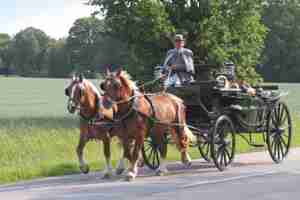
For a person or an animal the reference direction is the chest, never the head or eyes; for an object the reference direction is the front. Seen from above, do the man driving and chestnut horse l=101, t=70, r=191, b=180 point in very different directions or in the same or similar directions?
same or similar directions

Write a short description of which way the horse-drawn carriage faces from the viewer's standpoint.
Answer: facing the viewer and to the left of the viewer

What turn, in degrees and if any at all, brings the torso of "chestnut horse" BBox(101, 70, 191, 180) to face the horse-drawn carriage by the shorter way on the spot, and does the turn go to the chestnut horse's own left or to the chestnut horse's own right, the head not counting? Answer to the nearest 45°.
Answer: approximately 180°

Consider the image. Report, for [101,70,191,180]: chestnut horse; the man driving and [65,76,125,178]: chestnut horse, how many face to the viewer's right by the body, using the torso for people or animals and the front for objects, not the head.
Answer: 0

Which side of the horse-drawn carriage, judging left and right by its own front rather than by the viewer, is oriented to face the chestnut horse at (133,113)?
front

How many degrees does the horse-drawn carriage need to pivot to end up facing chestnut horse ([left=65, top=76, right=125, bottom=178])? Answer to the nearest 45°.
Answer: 0° — it already faces it

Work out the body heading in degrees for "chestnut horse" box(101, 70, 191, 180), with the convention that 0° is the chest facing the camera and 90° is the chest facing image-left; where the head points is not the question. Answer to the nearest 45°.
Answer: approximately 45°

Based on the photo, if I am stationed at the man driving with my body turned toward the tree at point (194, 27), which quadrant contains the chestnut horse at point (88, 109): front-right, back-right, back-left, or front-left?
back-left

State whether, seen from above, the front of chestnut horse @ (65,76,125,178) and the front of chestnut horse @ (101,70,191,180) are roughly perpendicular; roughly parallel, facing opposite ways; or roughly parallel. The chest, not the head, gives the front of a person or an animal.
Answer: roughly parallel

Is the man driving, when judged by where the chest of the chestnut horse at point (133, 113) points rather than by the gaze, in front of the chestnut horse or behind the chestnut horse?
behind

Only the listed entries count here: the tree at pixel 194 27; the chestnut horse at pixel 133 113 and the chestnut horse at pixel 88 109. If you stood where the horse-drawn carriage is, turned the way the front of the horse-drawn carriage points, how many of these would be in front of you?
2

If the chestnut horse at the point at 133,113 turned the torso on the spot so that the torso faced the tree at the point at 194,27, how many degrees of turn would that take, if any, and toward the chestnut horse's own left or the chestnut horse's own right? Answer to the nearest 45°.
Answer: approximately 135° to the chestnut horse's own right

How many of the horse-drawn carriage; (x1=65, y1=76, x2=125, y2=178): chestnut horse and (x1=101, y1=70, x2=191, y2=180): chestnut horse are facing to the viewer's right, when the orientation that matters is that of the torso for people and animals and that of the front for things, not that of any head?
0

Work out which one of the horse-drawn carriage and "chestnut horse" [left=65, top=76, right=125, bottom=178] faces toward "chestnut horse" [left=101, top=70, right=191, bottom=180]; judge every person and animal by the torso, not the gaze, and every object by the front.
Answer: the horse-drawn carriage

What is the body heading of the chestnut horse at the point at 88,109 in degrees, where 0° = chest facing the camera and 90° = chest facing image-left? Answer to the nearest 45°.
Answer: approximately 45°

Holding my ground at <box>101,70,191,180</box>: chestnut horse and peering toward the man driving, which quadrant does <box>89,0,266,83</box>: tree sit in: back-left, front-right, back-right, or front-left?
front-left

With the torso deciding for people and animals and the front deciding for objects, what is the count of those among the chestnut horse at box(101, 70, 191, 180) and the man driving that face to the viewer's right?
0

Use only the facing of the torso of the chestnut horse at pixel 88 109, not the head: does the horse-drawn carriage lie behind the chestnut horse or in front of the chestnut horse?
behind
